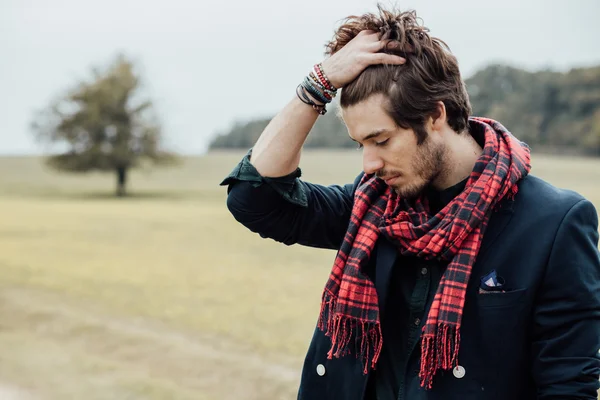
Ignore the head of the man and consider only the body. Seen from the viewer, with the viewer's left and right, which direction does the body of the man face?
facing the viewer and to the left of the viewer

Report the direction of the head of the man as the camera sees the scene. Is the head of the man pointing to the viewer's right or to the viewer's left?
to the viewer's left

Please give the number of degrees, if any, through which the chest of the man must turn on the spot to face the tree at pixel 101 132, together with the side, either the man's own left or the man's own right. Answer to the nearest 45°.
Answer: approximately 90° to the man's own right
